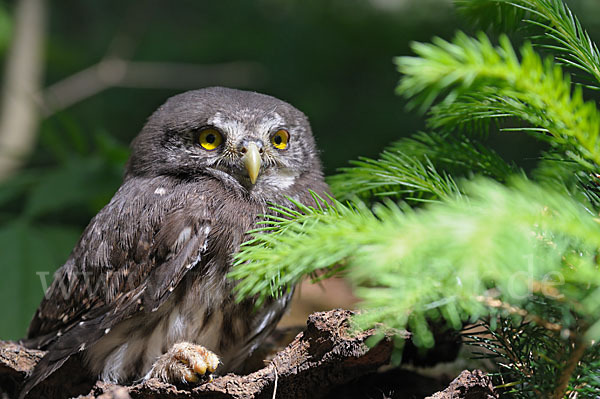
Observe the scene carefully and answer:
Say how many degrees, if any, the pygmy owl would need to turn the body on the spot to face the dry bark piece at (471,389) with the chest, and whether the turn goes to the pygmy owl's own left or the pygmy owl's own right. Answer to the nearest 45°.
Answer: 0° — it already faces it

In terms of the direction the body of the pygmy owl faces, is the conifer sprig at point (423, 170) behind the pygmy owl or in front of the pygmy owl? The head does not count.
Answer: in front

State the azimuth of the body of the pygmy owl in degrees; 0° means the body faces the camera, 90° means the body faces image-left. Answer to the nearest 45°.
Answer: approximately 315°
